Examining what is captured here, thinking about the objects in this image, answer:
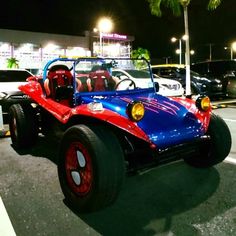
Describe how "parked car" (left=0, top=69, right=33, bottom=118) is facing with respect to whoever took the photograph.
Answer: facing the viewer and to the right of the viewer

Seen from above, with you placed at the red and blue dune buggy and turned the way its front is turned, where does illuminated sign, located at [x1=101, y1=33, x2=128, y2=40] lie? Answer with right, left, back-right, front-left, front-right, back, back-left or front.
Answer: back-left

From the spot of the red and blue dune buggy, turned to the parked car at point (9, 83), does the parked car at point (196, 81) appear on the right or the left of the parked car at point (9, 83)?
right

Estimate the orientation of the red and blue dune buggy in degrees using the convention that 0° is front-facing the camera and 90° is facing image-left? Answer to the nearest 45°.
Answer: approximately 315°

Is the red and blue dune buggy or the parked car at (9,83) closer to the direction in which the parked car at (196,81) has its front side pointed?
the red and blue dune buggy
